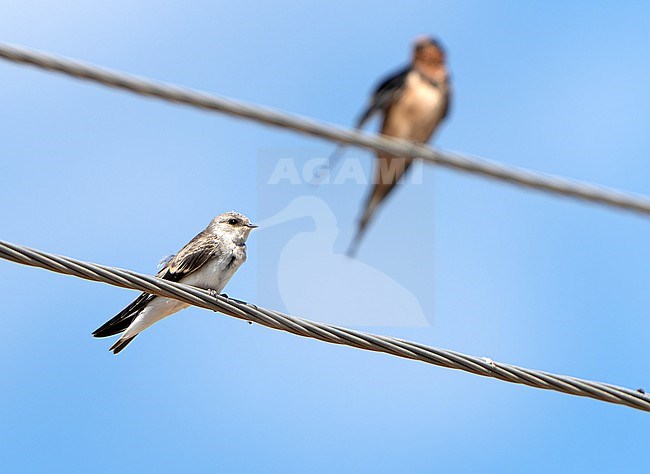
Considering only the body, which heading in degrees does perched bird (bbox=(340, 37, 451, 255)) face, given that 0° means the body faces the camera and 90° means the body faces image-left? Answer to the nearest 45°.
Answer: approximately 315°
